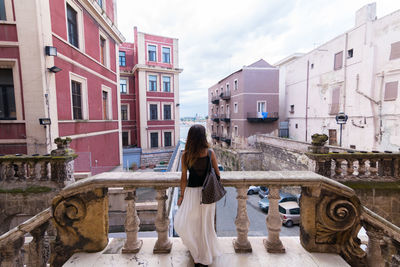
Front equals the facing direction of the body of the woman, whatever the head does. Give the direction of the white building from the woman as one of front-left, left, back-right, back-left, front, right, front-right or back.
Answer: front-right

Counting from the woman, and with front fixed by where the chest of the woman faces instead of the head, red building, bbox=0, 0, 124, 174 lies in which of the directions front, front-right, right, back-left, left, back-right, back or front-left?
front-left

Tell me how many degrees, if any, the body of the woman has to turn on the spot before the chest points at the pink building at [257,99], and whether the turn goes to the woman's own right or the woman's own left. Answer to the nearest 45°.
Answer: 0° — they already face it

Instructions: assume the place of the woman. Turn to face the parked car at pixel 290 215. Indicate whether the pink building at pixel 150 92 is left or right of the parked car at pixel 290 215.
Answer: left

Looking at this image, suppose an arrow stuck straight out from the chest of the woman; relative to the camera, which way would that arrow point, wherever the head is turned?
away from the camera

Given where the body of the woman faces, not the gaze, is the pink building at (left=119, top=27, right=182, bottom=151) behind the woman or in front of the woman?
in front

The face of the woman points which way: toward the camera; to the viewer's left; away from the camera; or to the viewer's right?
away from the camera

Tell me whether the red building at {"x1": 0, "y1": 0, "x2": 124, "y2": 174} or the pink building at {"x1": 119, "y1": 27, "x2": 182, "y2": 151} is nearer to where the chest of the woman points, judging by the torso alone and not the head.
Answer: the pink building

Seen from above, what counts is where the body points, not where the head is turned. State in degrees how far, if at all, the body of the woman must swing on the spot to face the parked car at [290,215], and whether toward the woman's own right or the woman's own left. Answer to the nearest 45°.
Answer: approximately 45° to the woman's own right
